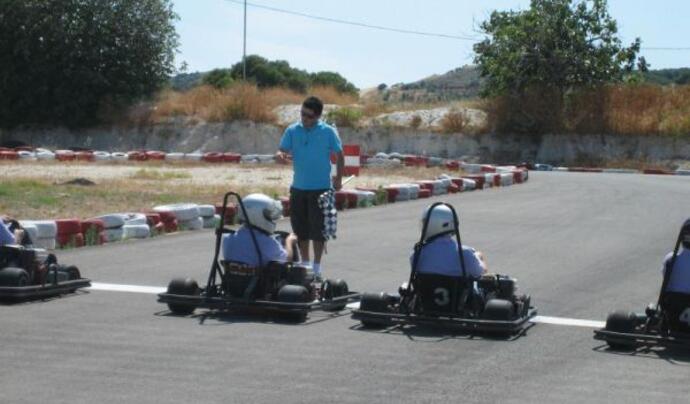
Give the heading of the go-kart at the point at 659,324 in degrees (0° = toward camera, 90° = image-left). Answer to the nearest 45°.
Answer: approximately 180°

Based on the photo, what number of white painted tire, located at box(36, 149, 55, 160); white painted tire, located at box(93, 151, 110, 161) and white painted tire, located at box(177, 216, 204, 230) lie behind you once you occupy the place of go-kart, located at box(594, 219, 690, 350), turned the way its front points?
0

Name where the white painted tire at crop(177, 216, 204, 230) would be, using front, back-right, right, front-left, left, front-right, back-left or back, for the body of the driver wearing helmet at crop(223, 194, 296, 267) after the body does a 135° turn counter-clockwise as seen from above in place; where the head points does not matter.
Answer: right

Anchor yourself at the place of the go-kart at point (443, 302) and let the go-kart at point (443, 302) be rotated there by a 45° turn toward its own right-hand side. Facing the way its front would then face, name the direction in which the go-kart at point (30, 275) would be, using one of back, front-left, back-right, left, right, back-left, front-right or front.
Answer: back-left

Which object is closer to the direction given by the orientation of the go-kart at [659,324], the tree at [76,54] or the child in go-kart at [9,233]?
the tree

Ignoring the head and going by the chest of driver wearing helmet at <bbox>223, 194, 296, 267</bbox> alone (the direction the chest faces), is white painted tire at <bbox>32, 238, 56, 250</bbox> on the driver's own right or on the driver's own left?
on the driver's own left

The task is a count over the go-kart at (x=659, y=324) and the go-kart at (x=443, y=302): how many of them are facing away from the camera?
2

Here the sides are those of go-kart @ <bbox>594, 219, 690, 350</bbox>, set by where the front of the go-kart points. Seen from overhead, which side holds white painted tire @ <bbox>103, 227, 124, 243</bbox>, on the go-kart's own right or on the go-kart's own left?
on the go-kart's own left

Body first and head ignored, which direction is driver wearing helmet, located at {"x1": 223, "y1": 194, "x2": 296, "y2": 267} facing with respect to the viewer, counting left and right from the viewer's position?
facing away from the viewer and to the right of the viewer

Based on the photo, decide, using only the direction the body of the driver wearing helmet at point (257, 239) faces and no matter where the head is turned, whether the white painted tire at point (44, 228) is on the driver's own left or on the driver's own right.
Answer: on the driver's own left

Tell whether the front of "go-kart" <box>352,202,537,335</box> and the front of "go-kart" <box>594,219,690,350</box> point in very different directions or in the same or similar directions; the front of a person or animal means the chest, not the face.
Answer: same or similar directions

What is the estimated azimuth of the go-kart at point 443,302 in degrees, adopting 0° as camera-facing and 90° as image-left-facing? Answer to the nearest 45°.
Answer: approximately 180°

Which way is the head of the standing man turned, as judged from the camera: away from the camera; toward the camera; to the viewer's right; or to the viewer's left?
toward the camera

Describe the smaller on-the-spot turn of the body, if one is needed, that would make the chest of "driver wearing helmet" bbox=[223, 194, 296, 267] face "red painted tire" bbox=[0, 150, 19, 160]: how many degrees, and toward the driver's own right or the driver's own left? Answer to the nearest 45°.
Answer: approximately 45° to the driver's own left

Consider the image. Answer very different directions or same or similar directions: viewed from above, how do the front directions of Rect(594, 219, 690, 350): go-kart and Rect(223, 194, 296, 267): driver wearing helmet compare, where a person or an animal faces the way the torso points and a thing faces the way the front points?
same or similar directions
